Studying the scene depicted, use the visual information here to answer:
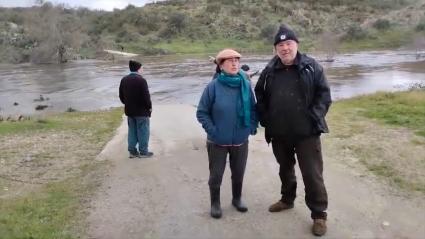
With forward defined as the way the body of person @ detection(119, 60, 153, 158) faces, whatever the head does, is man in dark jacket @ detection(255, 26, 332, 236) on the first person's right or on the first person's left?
on the first person's right

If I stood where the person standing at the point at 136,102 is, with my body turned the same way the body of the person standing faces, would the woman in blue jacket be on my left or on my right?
on my right

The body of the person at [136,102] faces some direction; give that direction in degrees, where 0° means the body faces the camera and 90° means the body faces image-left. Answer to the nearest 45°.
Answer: approximately 225°
